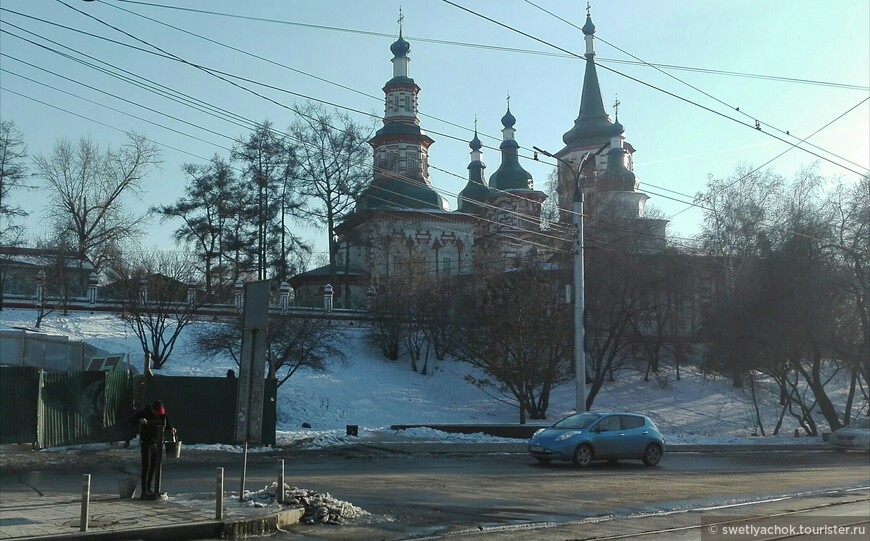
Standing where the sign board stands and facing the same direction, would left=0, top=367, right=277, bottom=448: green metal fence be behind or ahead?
ahead

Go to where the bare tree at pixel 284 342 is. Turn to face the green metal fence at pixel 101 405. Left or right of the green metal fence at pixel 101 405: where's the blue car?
left

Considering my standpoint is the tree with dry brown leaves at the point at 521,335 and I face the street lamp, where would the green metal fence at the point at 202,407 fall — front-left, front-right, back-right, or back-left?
front-right

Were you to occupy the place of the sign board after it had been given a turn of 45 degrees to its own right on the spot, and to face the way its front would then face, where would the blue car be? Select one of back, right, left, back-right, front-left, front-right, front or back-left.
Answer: front

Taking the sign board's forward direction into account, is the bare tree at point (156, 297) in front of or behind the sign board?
in front

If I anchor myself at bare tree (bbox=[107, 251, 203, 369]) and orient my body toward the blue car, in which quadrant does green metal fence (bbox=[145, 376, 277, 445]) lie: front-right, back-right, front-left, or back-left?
front-right

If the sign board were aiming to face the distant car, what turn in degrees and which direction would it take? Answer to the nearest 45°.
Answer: approximately 45° to its right

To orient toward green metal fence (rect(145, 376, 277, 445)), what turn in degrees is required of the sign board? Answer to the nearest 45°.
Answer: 0° — it already faces it

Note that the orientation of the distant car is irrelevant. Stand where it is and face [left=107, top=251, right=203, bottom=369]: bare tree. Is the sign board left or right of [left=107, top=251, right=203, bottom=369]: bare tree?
left

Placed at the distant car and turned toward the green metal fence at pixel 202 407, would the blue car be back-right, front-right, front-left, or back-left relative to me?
front-left
